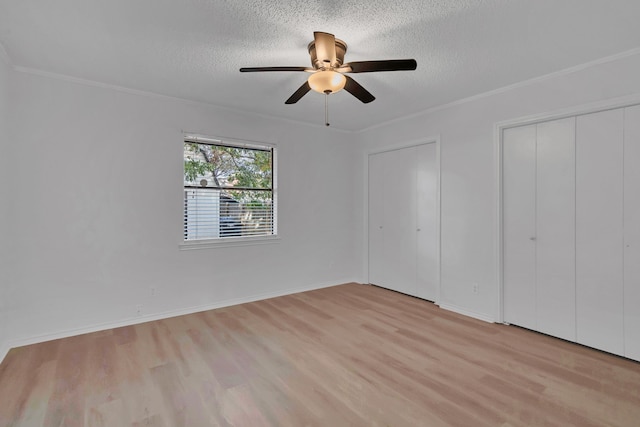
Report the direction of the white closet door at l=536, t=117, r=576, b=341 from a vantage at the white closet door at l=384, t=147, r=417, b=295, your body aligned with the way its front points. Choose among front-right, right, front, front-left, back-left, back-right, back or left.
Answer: left

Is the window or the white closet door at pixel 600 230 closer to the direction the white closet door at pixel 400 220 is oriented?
the window

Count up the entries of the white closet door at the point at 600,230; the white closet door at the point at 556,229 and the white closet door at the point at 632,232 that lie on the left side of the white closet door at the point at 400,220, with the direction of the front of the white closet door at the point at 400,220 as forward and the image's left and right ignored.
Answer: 3

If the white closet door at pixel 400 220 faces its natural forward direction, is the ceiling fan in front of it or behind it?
in front

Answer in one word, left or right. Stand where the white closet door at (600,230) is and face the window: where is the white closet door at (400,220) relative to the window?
right

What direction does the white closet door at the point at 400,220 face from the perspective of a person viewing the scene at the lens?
facing the viewer and to the left of the viewer

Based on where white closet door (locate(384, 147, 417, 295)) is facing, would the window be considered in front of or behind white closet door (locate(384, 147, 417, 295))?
in front

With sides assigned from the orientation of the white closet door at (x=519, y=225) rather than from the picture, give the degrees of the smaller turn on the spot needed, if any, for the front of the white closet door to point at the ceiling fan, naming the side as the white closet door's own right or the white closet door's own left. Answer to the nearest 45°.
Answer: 0° — it already faces it

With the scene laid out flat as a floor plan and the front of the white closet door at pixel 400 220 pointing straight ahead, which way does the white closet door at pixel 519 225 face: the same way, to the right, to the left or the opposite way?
the same way

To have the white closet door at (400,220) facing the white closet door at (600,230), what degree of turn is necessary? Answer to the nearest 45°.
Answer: approximately 90° to its left

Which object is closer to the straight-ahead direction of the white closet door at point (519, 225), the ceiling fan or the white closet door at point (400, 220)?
the ceiling fan

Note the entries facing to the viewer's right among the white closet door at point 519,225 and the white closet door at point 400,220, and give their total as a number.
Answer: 0

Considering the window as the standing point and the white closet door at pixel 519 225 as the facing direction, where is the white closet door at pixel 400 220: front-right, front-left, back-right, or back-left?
front-left

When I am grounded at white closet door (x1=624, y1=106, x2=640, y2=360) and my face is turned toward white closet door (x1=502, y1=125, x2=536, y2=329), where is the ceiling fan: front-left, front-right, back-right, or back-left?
front-left

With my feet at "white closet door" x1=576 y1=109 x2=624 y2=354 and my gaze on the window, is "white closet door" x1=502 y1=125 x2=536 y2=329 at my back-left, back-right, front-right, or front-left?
front-right
